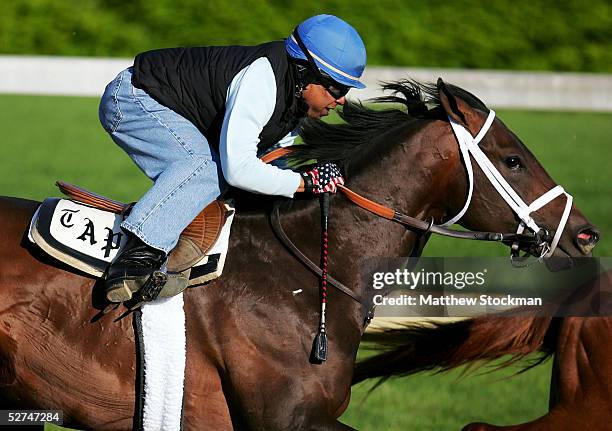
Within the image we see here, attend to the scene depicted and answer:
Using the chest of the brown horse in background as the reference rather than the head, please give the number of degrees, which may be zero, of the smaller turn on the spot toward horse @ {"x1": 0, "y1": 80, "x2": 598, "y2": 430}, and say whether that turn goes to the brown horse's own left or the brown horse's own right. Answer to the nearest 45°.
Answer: approximately 135° to the brown horse's own right

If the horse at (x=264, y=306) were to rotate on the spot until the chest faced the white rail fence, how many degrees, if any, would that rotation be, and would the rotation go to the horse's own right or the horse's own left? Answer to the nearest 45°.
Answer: approximately 90° to the horse's own left

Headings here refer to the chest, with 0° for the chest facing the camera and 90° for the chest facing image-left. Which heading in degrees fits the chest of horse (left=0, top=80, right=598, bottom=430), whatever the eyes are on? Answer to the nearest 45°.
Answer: approximately 270°

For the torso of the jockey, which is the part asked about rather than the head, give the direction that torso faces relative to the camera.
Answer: to the viewer's right

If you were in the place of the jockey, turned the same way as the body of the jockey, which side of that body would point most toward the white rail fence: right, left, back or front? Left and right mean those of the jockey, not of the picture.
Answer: left

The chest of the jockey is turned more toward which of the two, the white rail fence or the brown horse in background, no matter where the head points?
the brown horse in background

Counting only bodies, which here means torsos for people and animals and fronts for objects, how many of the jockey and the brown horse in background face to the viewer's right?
2

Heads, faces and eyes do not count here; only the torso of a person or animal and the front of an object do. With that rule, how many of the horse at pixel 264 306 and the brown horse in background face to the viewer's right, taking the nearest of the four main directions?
2

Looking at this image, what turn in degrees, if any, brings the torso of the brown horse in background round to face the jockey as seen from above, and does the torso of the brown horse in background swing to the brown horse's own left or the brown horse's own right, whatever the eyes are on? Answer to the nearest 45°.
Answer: approximately 135° to the brown horse's own right

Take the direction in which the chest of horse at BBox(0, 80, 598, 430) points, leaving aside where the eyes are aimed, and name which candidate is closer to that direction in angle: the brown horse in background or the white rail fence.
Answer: the brown horse in background

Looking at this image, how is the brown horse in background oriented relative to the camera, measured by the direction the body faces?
to the viewer's right
